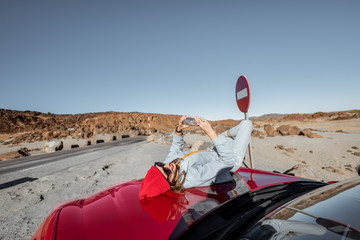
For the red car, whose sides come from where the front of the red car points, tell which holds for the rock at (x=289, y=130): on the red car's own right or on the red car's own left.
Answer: on the red car's own right

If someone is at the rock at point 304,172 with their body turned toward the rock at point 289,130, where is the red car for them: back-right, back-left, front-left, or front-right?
back-left

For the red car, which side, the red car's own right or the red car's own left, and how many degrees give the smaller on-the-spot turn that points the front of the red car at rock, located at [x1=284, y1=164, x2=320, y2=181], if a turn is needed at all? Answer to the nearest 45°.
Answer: approximately 90° to the red car's own right

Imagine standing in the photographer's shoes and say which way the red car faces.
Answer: facing away from the viewer and to the left of the viewer

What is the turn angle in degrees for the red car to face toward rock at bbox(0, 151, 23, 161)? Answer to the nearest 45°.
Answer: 0° — it already faces it
